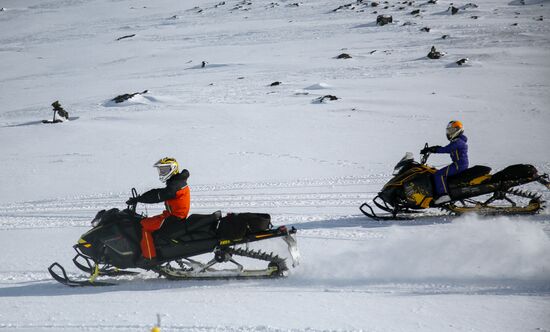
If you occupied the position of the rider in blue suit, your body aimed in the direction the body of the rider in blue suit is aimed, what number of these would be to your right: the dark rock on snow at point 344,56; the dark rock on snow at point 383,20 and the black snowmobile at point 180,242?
2

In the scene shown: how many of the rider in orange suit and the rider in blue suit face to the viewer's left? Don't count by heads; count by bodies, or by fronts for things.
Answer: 2

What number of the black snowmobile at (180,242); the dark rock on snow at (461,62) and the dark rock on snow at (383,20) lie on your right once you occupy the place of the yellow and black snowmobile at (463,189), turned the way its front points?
2

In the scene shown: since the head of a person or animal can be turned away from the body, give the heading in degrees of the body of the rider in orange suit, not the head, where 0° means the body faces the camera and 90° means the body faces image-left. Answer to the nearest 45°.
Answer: approximately 90°

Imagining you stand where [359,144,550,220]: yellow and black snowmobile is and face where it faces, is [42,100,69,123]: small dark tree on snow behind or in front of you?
in front

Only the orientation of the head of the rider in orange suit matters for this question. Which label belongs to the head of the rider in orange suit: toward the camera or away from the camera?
toward the camera

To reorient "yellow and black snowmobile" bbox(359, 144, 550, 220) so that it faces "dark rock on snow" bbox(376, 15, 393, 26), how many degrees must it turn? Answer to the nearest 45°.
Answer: approximately 90° to its right

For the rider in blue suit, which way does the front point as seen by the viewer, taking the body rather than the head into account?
to the viewer's left

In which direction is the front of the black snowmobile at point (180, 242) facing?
to the viewer's left

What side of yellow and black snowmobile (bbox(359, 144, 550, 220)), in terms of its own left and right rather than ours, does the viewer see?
left
